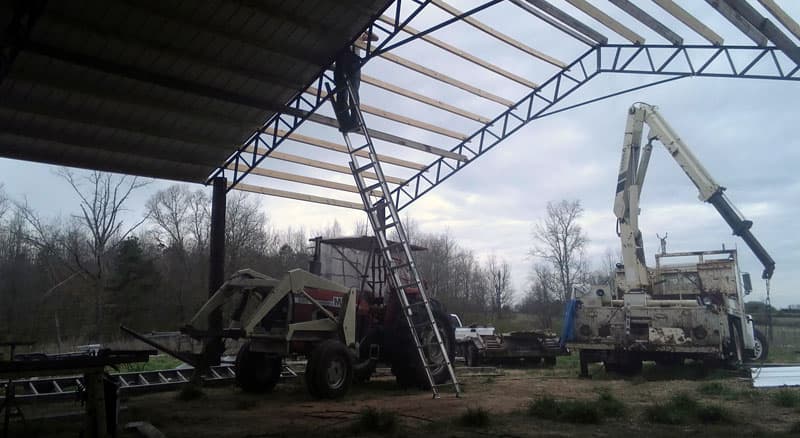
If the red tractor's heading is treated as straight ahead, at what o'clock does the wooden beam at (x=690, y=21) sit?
The wooden beam is roughly at 8 o'clock from the red tractor.

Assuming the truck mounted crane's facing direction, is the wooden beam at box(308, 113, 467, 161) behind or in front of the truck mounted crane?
behind

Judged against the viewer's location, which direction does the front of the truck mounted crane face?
facing away from the viewer and to the right of the viewer

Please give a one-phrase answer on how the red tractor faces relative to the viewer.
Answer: facing the viewer and to the left of the viewer

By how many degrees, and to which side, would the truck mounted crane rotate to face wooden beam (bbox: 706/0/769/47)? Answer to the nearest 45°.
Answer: approximately 135° to its right

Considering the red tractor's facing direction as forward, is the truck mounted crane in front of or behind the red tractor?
behind

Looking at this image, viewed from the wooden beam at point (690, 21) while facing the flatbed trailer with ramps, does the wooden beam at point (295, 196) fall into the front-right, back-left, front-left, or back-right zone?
front-left
